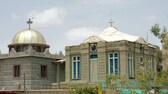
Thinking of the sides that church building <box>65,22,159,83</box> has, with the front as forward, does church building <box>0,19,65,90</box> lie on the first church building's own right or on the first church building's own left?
on the first church building's own right

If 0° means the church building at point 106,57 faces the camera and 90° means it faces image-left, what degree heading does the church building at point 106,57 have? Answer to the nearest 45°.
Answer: approximately 45°
